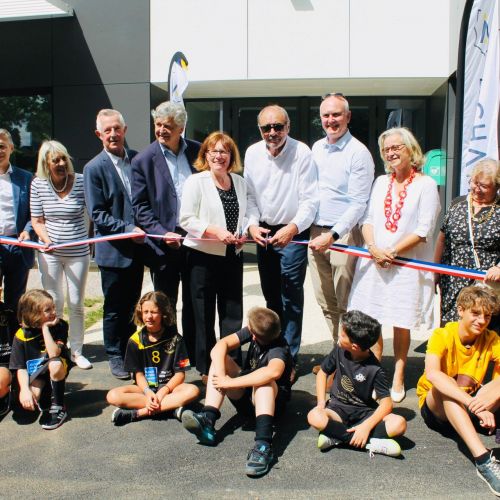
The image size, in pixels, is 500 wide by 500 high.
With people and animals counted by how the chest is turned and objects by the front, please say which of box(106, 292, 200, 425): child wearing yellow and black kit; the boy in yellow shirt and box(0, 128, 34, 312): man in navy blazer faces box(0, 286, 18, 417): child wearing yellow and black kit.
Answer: the man in navy blazer

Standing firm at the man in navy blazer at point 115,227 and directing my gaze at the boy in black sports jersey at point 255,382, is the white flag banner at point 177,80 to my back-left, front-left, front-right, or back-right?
back-left

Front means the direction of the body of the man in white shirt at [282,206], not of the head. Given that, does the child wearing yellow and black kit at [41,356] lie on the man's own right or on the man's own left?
on the man's own right

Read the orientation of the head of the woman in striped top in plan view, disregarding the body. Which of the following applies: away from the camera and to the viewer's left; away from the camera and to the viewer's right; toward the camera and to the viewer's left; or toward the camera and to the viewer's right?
toward the camera and to the viewer's right

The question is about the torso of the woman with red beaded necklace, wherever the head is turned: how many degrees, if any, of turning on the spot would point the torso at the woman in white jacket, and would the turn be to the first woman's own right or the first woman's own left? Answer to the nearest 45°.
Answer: approximately 45° to the first woman's own right

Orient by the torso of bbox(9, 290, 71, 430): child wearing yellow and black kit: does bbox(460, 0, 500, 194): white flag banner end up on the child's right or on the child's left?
on the child's left

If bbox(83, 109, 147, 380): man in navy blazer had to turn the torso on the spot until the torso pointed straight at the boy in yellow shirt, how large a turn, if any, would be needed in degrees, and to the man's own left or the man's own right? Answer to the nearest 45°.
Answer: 0° — they already face them

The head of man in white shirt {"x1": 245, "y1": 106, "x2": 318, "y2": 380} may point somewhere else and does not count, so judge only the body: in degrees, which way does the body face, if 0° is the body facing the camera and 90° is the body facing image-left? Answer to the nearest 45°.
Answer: approximately 0°

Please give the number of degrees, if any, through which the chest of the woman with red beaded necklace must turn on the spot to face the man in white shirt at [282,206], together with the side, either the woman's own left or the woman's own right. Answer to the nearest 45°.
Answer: approximately 45° to the woman's own right
